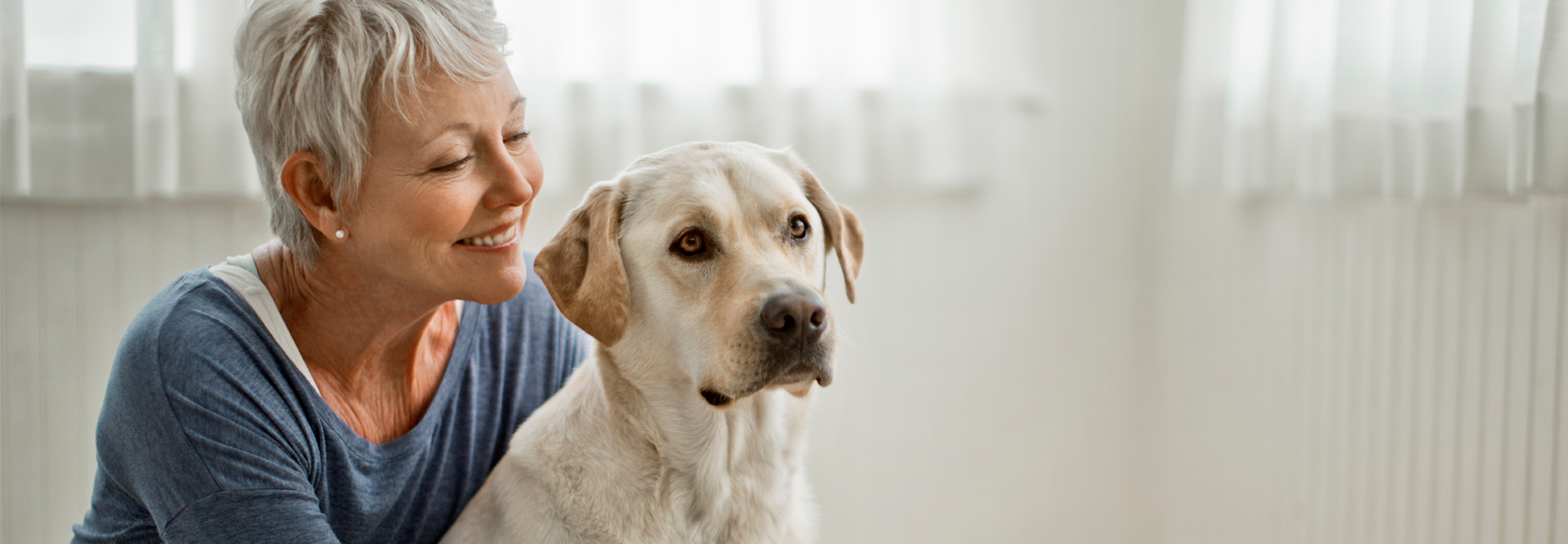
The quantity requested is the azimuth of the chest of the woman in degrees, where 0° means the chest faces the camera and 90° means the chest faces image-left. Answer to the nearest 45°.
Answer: approximately 315°

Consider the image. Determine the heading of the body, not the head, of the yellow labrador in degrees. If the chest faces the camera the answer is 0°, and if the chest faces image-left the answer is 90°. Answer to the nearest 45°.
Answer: approximately 315°

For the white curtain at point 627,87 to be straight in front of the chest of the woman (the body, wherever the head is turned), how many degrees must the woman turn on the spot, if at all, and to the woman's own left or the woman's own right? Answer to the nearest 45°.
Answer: approximately 90° to the woman's own left

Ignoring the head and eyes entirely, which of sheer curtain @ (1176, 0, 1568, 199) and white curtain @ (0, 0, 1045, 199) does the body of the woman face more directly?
the sheer curtain
